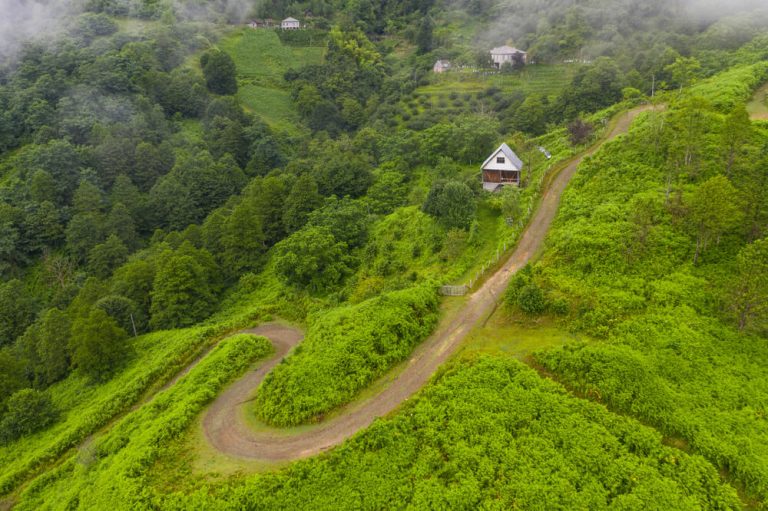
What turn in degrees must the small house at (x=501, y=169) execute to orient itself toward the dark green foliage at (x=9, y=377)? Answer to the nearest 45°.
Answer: approximately 45° to its right

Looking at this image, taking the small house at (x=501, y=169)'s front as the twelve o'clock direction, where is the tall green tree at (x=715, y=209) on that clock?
The tall green tree is roughly at 11 o'clock from the small house.

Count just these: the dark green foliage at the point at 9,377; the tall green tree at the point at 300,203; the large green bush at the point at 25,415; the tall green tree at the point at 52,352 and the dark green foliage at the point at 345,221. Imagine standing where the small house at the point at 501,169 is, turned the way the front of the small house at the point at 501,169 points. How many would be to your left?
0

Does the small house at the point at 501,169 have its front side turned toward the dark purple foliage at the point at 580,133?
no

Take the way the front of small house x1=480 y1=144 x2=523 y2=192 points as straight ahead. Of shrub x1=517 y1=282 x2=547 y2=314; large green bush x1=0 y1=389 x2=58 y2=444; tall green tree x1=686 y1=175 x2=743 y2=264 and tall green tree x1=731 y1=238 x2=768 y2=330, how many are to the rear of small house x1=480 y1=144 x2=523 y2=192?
0

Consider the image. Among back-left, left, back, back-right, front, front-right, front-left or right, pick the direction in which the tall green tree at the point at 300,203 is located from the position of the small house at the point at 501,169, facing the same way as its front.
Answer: right

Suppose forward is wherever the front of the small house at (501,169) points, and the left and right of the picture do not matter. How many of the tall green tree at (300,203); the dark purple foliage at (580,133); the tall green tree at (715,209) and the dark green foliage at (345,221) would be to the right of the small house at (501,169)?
2

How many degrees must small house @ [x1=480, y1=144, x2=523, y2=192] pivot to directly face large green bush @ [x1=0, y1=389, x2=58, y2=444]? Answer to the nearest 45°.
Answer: approximately 45° to its right

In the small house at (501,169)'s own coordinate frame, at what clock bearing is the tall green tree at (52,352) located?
The tall green tree is roughly at 2 o'clock from the small house.

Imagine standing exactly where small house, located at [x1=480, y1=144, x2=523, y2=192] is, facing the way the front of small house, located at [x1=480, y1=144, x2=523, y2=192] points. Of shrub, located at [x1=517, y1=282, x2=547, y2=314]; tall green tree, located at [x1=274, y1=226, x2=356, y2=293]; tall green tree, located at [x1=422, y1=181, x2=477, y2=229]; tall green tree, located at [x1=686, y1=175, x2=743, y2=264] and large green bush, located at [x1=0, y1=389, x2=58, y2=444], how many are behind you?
0

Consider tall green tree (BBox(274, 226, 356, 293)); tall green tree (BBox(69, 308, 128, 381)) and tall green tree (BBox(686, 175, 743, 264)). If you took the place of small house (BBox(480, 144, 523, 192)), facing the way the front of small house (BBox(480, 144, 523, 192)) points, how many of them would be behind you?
0

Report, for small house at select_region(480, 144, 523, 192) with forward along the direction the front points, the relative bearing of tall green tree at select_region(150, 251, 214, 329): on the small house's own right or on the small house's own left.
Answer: on the small house's own right

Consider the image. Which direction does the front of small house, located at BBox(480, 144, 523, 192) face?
toward the camera

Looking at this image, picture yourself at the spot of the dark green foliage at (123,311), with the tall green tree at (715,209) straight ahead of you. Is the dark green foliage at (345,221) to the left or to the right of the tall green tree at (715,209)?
left

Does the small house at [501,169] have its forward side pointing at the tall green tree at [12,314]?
no

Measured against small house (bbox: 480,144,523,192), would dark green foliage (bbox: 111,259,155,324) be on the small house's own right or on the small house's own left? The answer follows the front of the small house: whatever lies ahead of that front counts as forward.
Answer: on the small house's own right

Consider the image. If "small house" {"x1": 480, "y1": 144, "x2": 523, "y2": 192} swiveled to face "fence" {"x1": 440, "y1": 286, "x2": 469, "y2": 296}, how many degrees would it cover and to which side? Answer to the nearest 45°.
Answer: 0° — it already faces it

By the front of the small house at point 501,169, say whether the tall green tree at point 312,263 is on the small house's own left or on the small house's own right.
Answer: on the small house's own right

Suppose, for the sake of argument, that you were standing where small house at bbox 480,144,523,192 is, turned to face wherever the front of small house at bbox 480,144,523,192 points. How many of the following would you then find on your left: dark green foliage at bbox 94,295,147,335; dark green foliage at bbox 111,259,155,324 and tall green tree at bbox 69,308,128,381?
0

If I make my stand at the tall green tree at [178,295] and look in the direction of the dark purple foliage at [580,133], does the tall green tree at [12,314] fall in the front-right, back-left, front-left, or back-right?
back-left

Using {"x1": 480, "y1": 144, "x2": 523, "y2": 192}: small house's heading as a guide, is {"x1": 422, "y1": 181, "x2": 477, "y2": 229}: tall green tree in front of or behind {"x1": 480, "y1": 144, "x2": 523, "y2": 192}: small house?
in front

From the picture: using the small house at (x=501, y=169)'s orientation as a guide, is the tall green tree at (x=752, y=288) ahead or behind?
ahead

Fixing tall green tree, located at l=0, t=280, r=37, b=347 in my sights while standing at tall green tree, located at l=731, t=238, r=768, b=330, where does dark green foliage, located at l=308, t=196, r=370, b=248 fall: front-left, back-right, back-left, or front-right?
front-right
